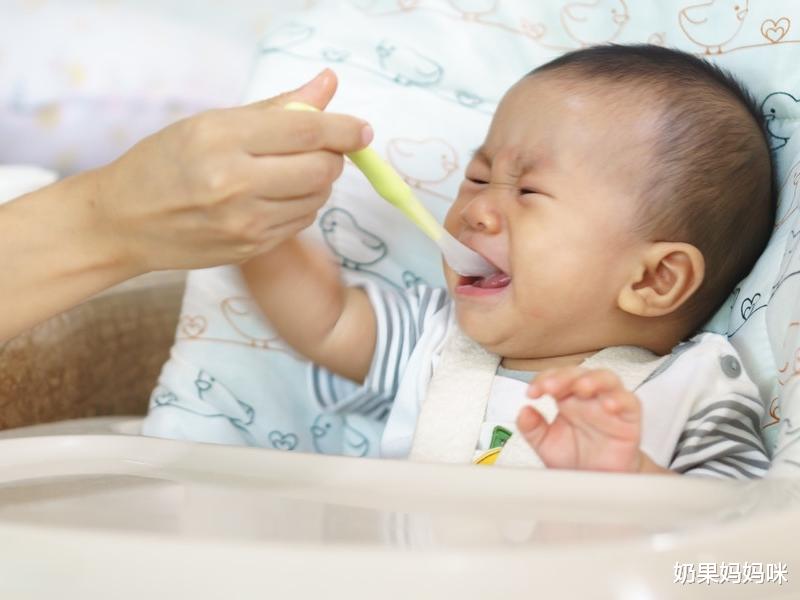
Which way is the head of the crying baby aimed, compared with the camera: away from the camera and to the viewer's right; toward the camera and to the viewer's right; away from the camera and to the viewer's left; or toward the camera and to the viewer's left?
toward the camera and to the viewer's left

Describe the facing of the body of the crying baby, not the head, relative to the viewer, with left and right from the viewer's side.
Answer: facing the viewer and to the left of the viewer
